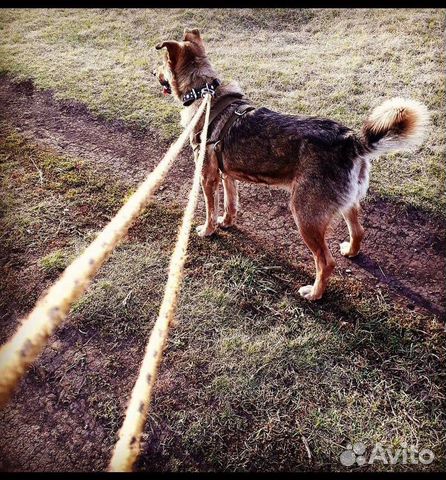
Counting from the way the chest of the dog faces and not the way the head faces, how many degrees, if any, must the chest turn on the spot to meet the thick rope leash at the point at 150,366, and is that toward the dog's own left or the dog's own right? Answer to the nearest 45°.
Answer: approximately 90° to the dog's own left

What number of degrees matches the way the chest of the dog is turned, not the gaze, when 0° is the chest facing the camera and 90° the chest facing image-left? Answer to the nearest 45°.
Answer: approximately 135°

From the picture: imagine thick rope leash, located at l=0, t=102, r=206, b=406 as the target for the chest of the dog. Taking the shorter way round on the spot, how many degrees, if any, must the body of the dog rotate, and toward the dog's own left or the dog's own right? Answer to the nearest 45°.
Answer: approximately 45° to the dog's own left
